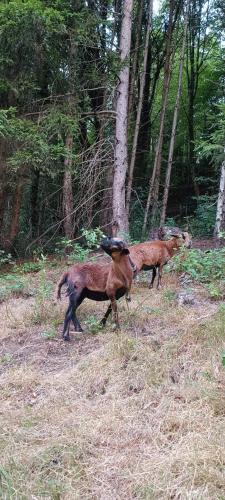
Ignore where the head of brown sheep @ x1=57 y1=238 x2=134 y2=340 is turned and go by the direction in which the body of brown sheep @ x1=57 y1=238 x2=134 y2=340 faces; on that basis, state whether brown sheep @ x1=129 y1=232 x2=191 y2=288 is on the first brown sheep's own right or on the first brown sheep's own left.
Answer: on the first brown sheep's own left

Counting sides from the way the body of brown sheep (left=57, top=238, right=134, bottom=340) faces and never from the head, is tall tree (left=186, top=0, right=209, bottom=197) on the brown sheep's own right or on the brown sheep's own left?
on the brown sheep's own left

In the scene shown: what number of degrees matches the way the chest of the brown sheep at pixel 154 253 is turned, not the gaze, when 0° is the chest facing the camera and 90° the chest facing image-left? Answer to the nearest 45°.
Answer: approximately 270°

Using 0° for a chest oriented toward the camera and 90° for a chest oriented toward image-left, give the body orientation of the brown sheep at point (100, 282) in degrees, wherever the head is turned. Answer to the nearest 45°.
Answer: approximately 270°

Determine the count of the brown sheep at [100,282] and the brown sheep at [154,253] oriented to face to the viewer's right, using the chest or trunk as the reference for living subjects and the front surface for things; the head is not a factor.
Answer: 2

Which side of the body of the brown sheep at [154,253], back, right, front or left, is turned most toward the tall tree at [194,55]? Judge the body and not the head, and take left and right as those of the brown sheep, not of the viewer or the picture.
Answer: left

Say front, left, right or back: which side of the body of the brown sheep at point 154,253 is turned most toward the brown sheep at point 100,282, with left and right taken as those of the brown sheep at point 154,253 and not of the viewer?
right
